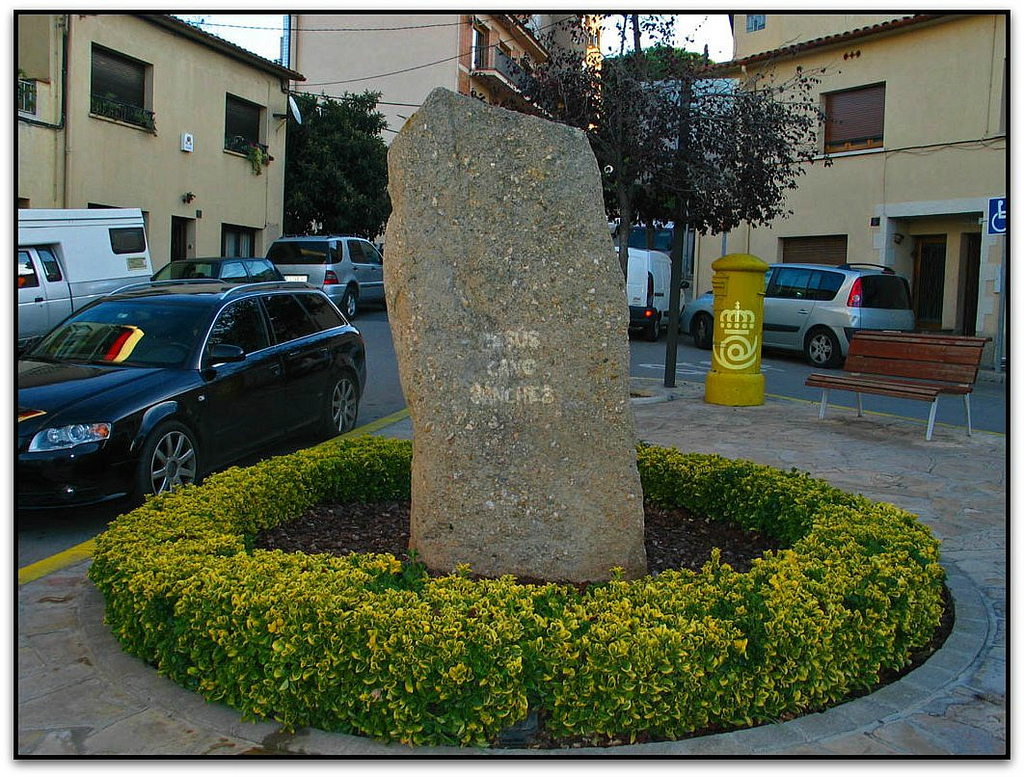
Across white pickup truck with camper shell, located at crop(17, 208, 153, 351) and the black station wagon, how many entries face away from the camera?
0

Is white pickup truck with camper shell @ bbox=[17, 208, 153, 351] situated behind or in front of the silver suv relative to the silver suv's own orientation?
behind

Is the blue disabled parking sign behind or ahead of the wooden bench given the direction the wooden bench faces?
behind

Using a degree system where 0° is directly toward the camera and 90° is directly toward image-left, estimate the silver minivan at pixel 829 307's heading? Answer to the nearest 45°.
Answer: approximately 135°

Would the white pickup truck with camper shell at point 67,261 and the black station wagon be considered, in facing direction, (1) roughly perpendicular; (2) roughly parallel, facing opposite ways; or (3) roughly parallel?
roughly parallel

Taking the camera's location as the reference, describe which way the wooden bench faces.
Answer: facing the viewer and to the left of the viewer

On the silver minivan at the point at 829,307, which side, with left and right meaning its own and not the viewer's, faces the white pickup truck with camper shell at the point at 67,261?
left

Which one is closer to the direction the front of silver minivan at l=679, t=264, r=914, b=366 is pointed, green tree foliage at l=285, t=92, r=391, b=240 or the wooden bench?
the green tree foliage

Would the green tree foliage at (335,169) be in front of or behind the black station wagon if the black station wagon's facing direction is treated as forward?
behind

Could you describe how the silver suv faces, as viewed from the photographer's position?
facing away from the viewer and to the right of the viewer

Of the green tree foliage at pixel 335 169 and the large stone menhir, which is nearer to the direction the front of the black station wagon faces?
the large stone menhir
